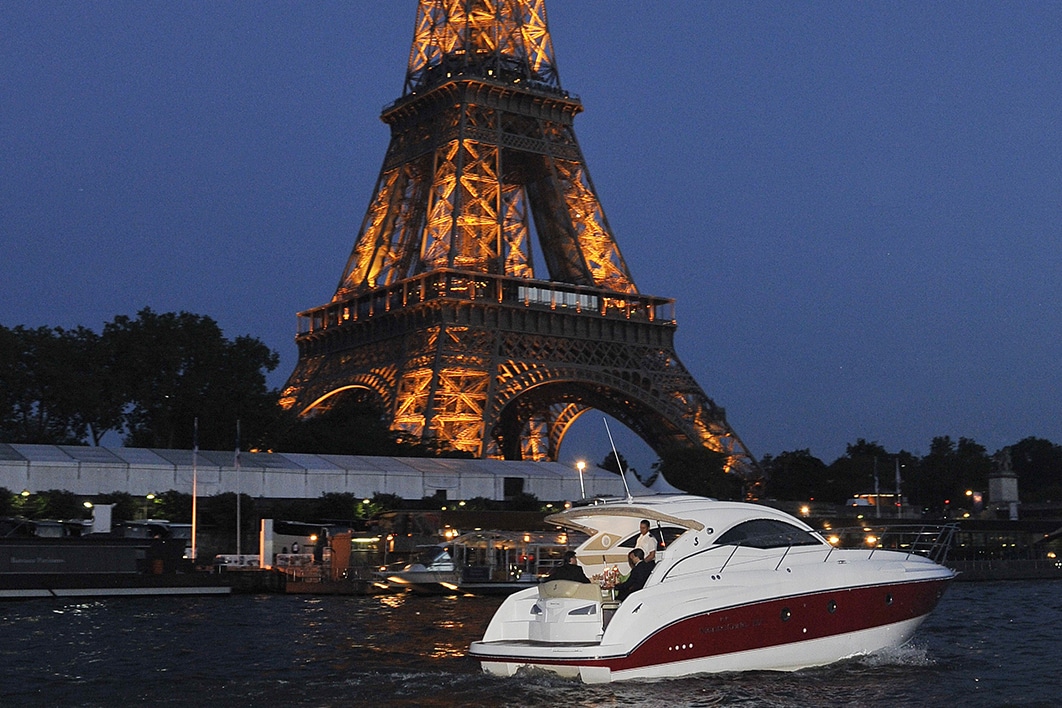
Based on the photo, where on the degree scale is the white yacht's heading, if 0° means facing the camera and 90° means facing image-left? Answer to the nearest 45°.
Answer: approximately 225°

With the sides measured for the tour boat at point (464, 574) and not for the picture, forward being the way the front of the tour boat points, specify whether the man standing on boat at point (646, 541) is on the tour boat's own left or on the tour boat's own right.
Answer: on the tour boat's own left

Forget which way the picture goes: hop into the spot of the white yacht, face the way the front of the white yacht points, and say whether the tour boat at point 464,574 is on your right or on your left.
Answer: on your left

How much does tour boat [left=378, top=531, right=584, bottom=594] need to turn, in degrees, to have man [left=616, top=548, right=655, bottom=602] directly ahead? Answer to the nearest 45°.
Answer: approximately 90° to its left

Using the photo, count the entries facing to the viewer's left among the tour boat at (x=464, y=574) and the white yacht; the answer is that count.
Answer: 1

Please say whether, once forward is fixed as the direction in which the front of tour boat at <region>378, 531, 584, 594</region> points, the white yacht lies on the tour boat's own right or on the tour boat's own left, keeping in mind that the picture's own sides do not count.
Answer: on the tour boat's own left

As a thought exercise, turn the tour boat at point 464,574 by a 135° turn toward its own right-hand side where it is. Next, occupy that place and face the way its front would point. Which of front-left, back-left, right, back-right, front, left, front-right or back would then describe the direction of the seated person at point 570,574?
back-right

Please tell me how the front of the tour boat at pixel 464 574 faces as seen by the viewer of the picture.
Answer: facing to the left of the viewer
